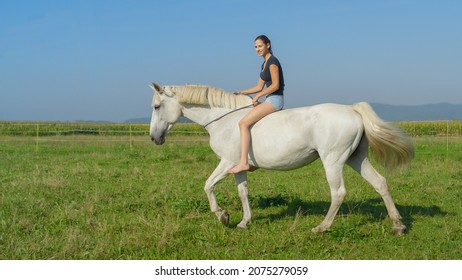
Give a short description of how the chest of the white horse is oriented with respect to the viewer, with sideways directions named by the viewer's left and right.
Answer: facing to the left of the viewer
